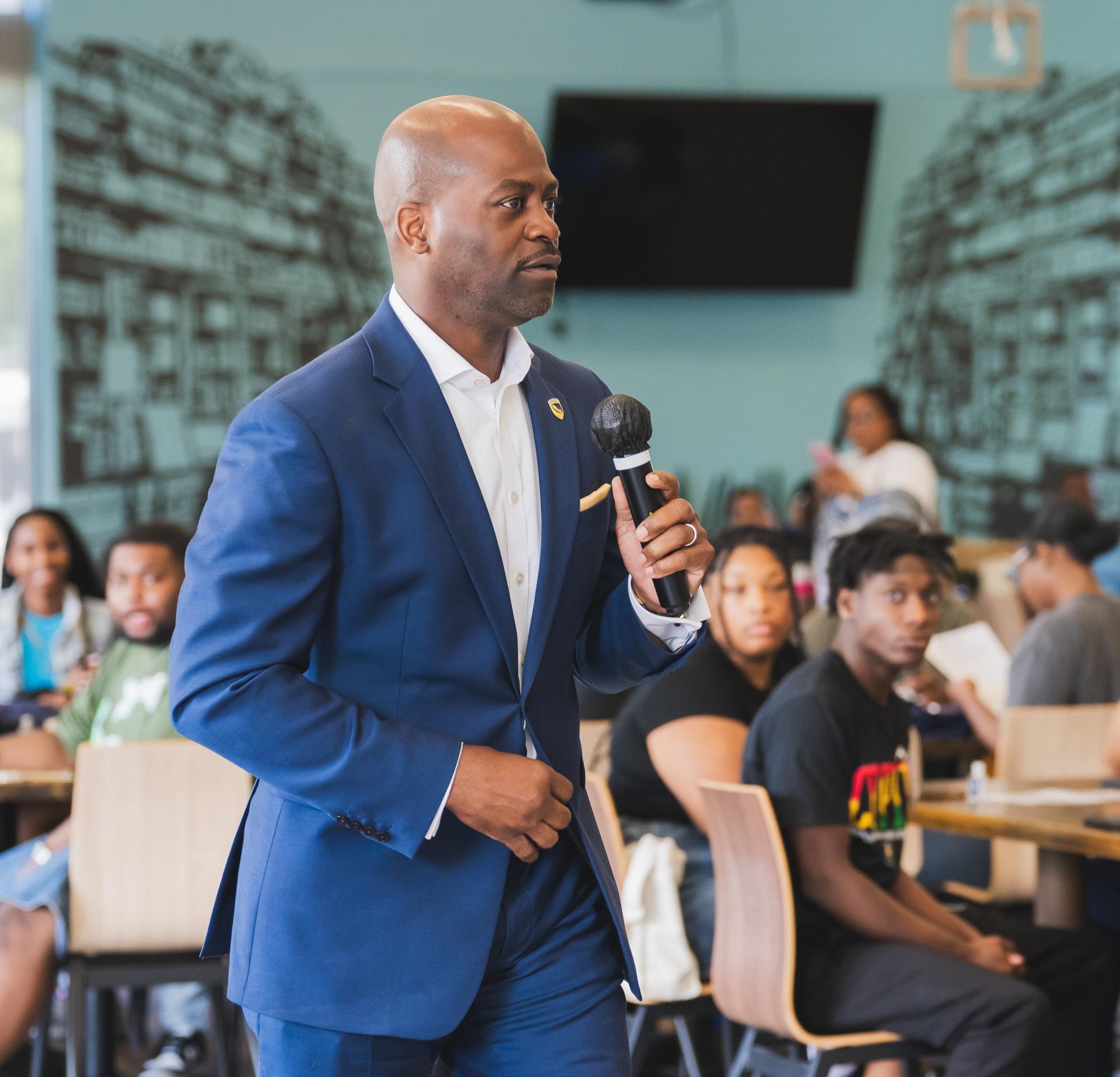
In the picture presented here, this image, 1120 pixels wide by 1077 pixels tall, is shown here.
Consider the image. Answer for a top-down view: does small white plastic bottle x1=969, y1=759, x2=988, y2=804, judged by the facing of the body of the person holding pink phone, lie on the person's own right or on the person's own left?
on the person's own left

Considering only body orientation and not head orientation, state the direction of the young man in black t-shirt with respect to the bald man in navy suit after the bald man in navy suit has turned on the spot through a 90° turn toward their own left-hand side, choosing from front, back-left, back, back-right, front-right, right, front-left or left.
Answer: front

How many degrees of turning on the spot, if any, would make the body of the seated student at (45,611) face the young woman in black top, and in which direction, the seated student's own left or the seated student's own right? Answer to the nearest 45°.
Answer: approximately 45° to the seated student's own left

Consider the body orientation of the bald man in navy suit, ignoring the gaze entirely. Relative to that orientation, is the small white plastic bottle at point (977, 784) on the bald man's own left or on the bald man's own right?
on the bald man's own left

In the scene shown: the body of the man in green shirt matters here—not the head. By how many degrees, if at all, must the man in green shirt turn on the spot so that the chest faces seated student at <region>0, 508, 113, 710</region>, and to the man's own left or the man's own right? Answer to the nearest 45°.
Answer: approximately 135° to the man's own right

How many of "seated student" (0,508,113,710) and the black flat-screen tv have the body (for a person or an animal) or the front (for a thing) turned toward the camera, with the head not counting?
2

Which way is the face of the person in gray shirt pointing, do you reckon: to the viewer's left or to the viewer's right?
to the viewer's left
